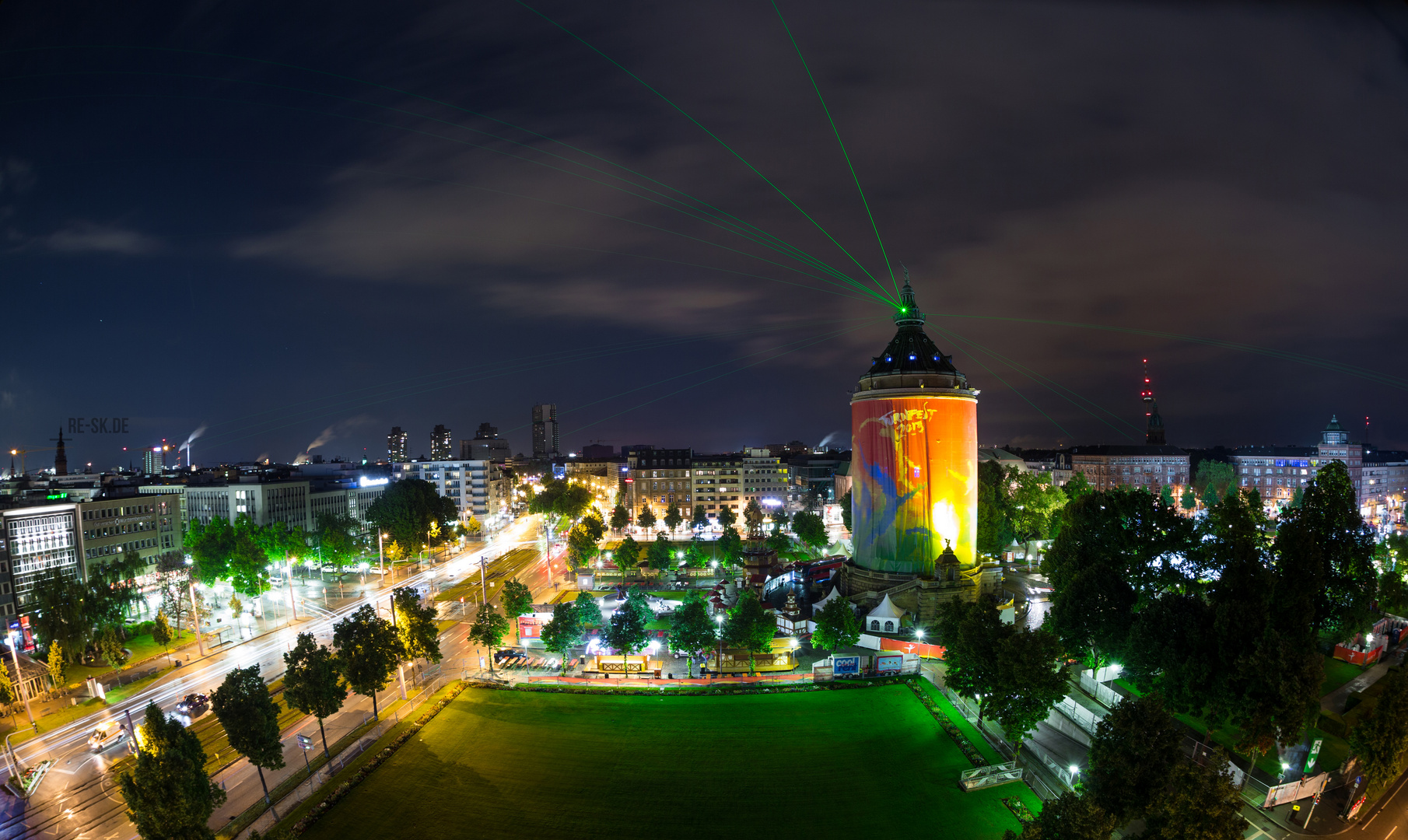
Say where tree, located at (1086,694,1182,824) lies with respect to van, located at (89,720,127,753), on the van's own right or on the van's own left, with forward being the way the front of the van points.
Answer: on the van's own left

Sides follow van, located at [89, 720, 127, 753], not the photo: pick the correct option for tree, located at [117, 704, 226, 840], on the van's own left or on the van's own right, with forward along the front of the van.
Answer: on the van's own left

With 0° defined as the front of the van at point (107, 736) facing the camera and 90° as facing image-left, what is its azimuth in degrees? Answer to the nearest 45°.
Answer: approximately 45°
